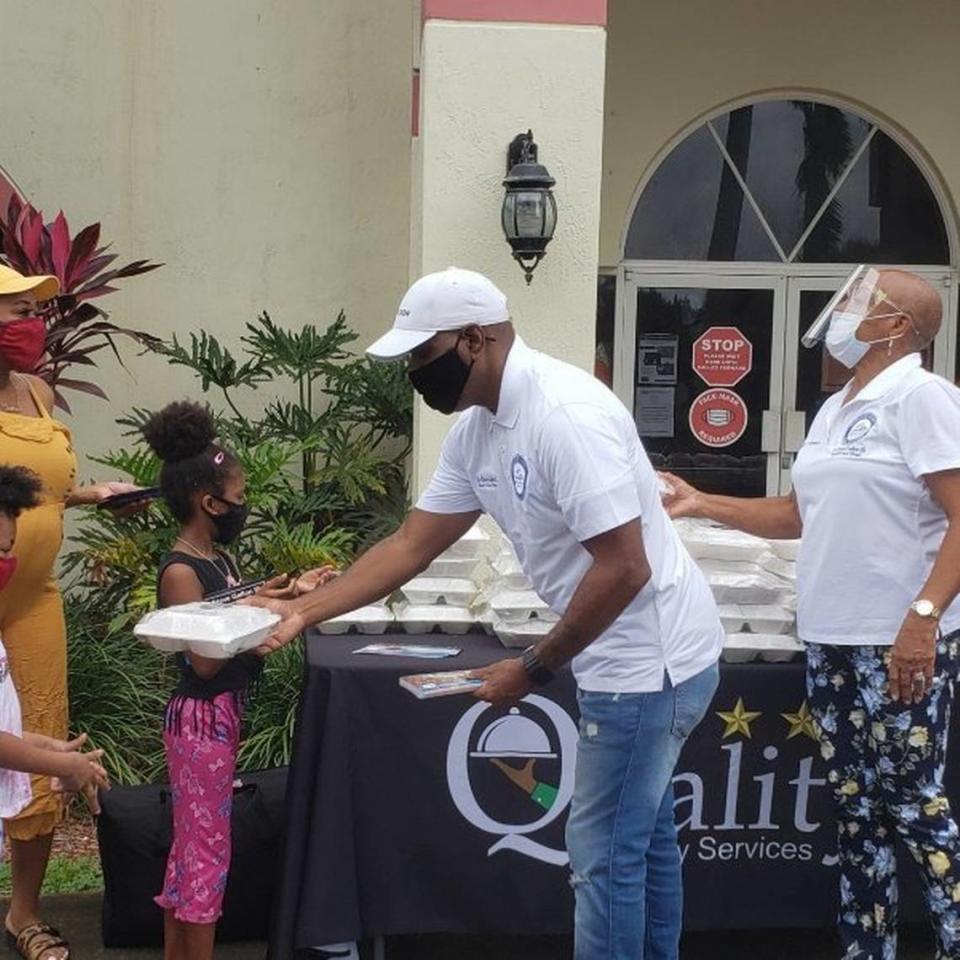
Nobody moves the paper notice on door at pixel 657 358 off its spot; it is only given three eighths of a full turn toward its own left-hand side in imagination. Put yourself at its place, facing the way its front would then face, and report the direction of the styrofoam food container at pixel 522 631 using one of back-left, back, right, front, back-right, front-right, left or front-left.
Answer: back-right

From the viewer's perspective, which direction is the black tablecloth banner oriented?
toward the camera

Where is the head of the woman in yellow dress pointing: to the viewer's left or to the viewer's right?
to the viewer's right

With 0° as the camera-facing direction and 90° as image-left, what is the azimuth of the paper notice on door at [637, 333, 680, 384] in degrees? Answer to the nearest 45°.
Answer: approximately 0°

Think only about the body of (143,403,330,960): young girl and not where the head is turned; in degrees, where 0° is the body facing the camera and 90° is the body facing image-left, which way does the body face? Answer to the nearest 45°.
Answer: approximately 270°

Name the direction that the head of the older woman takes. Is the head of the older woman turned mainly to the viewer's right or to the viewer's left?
to the viewer's left

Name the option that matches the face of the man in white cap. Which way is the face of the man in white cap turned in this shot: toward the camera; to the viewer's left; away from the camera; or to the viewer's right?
to the viewer's left

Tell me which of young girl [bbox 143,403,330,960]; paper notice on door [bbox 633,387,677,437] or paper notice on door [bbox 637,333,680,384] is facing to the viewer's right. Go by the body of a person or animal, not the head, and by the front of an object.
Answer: the young girl

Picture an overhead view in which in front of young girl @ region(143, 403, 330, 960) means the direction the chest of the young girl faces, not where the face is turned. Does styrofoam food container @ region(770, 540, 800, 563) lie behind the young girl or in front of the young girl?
in front

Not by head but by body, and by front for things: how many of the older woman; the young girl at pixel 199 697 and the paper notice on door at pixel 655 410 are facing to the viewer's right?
1

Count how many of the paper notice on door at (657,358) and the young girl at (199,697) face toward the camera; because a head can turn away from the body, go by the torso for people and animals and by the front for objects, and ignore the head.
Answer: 1

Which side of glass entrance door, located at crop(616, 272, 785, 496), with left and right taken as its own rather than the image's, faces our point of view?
front

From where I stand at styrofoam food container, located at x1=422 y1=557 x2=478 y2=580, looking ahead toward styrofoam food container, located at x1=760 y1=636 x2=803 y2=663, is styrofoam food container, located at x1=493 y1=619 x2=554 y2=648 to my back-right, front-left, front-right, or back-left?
front-right

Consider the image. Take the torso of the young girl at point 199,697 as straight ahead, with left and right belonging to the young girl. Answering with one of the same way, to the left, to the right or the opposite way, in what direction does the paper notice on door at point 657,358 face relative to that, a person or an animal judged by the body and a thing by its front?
to the right

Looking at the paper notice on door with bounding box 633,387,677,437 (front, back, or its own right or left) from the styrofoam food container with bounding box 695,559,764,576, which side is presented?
front

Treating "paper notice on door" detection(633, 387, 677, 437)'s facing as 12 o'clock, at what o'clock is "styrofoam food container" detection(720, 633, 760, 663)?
The styrofoam food container is roughly at 12 o'clock from the paper notice on door.

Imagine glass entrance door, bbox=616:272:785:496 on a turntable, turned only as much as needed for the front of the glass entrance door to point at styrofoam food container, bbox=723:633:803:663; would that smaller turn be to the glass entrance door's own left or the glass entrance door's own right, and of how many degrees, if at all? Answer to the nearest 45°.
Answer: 0° — it already faces it

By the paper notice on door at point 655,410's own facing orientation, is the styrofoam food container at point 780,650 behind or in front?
in front

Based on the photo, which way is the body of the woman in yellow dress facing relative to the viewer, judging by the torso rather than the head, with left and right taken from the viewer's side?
facing the viewer and to the right of the viewer

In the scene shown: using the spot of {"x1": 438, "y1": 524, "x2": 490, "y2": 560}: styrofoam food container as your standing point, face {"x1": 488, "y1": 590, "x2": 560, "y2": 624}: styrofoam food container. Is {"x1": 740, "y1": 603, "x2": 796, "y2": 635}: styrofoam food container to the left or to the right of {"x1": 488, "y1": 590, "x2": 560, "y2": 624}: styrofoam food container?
left
